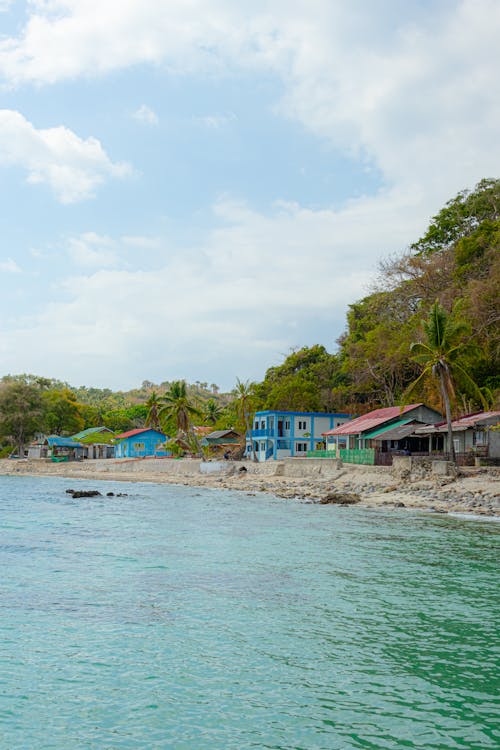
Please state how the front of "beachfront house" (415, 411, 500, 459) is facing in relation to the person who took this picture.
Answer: facing the viewer and to the left of the viewer

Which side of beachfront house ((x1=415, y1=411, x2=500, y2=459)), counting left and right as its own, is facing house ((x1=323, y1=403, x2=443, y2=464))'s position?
right

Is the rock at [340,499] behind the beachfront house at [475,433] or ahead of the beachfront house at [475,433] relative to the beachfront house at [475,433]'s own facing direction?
ahead

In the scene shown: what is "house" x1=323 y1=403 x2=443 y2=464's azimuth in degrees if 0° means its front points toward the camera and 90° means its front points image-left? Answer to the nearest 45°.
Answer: approximately 45°

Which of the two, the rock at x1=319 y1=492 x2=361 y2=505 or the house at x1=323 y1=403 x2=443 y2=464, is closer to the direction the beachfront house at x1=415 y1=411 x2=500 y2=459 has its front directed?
the rock

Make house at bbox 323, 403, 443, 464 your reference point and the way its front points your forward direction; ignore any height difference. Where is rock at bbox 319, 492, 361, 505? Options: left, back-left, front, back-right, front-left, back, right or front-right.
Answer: front-left

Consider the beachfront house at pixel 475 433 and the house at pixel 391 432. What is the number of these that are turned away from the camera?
0

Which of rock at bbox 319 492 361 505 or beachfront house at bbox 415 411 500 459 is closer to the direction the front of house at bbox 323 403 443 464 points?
the rock
